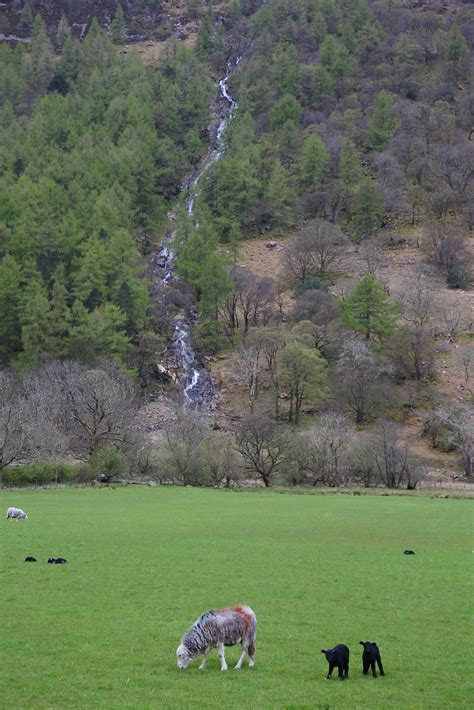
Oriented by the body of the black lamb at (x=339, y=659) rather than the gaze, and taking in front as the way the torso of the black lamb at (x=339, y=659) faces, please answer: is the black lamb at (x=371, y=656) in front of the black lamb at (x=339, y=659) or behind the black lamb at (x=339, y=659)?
behind

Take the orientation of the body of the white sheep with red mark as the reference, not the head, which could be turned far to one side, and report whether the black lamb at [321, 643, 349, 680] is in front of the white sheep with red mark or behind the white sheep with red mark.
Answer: behind

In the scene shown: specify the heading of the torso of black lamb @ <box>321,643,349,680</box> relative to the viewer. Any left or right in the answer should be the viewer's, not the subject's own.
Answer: facing the viewer and to the left of the viewer

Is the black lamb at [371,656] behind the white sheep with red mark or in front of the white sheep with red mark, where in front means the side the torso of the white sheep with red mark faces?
behind

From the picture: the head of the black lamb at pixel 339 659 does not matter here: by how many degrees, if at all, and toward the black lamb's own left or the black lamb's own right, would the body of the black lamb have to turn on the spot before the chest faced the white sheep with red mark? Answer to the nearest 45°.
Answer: approximately 45° to the black lamb's own right

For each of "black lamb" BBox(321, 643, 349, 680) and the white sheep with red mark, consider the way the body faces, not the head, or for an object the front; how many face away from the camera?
0

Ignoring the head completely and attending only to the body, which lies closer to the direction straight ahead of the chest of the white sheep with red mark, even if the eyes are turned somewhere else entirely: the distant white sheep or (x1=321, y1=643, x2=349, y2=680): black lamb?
the distant white sheep

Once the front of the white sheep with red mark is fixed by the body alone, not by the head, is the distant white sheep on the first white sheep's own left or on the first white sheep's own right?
on the first white sheep's own right

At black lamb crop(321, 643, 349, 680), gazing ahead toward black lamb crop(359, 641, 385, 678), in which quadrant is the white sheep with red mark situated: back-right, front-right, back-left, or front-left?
back-left

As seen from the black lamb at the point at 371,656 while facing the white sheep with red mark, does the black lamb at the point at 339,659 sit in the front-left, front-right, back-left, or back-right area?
front-left

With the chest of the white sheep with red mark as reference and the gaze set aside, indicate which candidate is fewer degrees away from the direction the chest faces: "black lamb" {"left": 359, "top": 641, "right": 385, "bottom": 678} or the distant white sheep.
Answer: the distant white sheep

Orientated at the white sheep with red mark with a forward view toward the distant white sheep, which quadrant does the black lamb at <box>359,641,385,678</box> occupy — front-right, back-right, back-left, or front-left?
back-right

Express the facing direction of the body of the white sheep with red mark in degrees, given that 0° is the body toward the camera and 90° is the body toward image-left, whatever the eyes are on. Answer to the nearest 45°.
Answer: approximately 90°

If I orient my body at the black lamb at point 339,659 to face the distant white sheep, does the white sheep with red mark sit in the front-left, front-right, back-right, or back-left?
front-left

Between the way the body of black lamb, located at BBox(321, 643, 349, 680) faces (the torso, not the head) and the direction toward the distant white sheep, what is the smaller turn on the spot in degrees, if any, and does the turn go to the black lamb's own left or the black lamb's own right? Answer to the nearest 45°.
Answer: approximately 90° to the black lamb's own right
